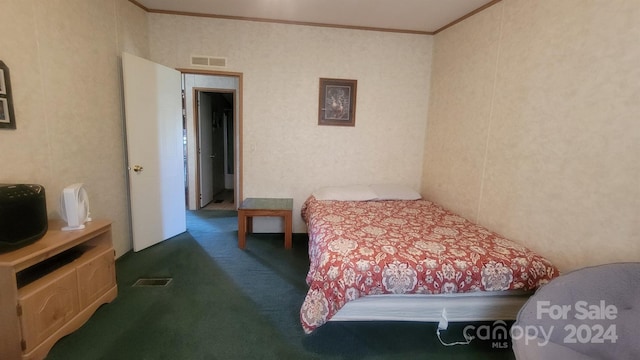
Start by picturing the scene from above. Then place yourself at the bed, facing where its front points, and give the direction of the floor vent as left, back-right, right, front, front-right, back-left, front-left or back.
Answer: right

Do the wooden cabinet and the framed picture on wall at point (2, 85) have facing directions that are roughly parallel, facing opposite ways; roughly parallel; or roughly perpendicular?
roughly parallel

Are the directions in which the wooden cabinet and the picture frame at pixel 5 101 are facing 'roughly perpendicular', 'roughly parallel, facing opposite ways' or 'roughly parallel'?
roughly parallel

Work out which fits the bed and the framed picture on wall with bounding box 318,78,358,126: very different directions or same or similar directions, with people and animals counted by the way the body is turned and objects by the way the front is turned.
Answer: same or similar directions

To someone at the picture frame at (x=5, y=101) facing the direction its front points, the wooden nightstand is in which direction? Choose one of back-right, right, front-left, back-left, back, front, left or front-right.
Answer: front-left

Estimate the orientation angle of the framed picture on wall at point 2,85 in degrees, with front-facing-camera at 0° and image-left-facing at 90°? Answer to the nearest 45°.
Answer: approximately 315°

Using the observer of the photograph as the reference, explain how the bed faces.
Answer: facing the viewer

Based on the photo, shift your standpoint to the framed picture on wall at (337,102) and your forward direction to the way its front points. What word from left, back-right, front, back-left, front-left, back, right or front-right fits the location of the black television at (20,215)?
front-right

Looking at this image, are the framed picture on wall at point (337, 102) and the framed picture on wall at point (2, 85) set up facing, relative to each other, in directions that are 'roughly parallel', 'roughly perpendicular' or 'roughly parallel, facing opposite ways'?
roughly perpendicular

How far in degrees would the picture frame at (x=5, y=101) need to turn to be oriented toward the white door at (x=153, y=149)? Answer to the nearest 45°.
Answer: approximately 90° to its left

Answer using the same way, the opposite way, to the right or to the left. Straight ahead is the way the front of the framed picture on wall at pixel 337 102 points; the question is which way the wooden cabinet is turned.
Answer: to the left

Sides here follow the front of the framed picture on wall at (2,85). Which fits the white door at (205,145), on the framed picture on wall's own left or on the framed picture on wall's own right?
on the framed picture on wall's own left

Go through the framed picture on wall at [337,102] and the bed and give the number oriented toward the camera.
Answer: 2

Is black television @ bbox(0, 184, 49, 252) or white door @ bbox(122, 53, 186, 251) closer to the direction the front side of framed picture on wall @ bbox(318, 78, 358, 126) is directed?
the black television

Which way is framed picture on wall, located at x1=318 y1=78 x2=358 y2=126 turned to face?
toward the camera

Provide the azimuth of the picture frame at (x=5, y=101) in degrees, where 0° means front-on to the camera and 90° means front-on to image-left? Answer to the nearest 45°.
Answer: approximately 315°
